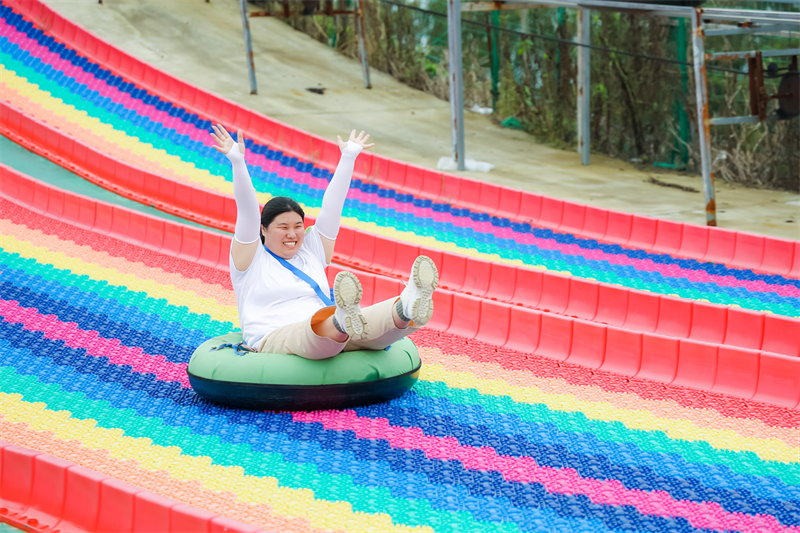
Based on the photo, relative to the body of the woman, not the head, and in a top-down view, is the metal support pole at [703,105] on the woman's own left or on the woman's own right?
on the woman's own left

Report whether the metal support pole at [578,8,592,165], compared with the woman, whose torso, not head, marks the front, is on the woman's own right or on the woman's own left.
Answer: on the woman's own left

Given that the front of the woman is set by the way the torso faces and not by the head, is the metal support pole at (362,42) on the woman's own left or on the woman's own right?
on the woman's own left

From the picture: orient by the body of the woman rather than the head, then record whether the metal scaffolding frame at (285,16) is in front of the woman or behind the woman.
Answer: behind

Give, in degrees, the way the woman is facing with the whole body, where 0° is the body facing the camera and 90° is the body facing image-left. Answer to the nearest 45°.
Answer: approximately 315°
